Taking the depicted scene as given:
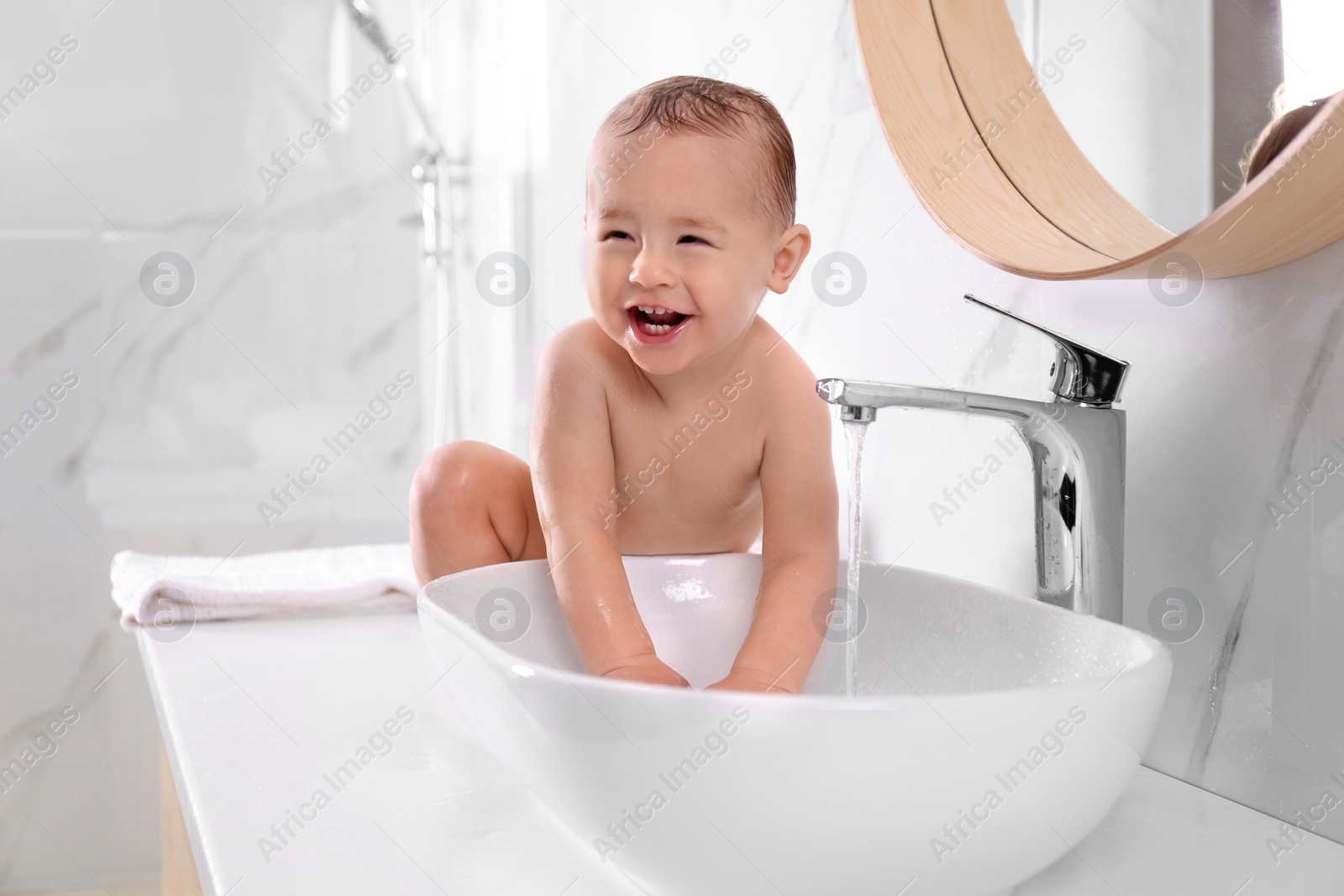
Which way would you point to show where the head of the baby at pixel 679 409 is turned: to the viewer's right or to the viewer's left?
to the viewer's left

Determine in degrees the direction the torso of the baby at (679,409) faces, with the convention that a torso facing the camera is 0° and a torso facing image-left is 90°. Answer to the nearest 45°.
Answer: approximately 0°

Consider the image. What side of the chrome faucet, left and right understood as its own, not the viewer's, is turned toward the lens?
left

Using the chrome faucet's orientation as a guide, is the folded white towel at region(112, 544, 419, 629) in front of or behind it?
in front

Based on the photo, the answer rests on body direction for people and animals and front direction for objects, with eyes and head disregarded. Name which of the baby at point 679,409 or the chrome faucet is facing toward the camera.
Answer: the baby

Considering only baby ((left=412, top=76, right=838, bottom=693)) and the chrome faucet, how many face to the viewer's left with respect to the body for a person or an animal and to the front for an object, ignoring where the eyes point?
1
